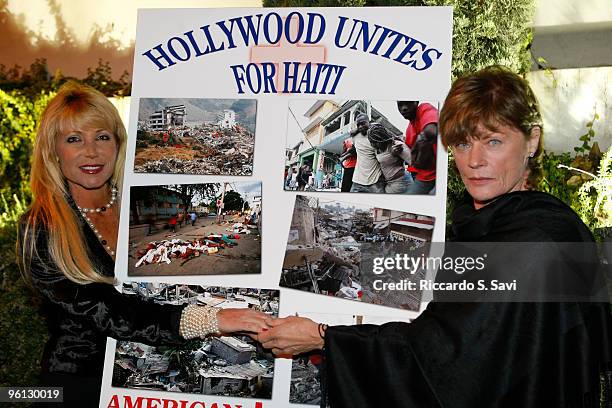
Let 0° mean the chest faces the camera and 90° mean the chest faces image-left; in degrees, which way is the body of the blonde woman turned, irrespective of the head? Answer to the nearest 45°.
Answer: approximately 315°
